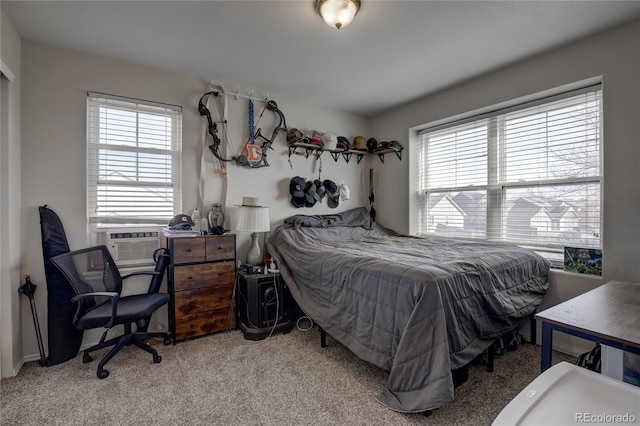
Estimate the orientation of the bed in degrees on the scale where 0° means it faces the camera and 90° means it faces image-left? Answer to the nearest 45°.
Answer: approximately 315°

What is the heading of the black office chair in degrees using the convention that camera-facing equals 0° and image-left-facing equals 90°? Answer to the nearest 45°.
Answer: approximately 315°

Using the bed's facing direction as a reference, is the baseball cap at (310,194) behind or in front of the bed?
behind

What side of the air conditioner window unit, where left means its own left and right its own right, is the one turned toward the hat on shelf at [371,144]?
left

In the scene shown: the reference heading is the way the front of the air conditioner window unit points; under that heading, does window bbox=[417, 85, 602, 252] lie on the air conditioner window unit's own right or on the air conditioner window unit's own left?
on the air conditioner window unit's own left

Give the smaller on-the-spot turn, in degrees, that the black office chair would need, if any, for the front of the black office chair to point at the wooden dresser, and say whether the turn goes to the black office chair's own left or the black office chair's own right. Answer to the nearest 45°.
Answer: approximately 45° to the black office chair's own left

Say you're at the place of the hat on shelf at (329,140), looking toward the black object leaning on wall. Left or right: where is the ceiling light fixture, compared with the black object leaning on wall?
left

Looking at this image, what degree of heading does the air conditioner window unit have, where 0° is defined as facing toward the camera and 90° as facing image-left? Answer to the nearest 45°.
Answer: approximately 0°

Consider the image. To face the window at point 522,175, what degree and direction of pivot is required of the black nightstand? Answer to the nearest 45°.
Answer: approximately 45° to its left
